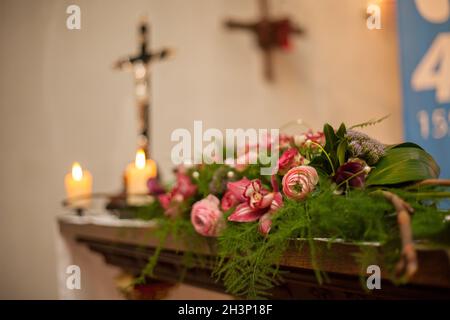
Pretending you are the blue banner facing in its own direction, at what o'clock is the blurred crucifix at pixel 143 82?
The blurred crucifix is roughly at 3 o'clock from the blue banner.

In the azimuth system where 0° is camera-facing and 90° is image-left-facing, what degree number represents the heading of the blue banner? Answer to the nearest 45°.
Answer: approximately 0°

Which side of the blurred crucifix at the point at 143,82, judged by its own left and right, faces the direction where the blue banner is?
left

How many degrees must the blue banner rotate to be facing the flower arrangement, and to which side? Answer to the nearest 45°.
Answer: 0° — it already faces it

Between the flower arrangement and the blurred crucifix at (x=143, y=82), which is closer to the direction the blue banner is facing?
the flower arrangement

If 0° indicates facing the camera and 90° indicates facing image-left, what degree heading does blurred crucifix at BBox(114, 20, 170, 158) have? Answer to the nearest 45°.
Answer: approximately 45°

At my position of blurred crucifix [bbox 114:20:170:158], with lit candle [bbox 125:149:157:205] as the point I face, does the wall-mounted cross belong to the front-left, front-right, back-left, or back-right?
back-left

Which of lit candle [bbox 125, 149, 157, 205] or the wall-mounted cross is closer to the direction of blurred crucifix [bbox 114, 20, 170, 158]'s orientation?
the lit candle

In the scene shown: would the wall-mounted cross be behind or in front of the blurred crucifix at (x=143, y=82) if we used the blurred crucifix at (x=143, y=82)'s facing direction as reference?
behind

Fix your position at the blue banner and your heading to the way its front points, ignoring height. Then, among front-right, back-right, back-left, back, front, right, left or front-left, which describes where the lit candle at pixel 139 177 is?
front-right

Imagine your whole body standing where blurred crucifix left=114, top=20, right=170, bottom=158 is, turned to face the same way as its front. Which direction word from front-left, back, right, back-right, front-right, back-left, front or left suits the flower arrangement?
front-left
